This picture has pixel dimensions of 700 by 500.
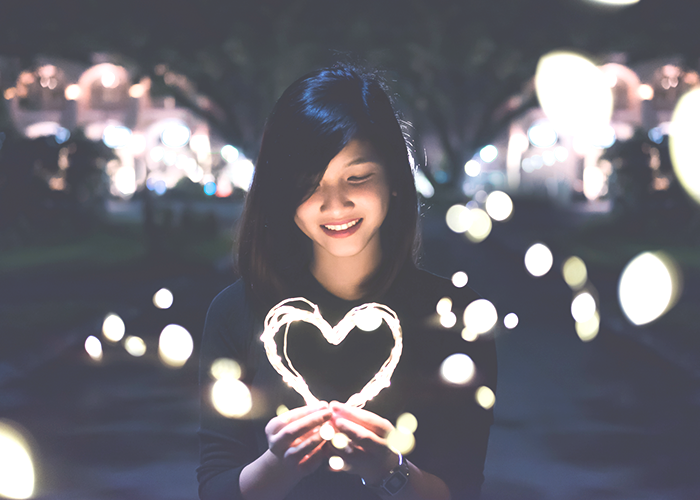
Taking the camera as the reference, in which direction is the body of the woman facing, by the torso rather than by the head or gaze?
toward the camera
